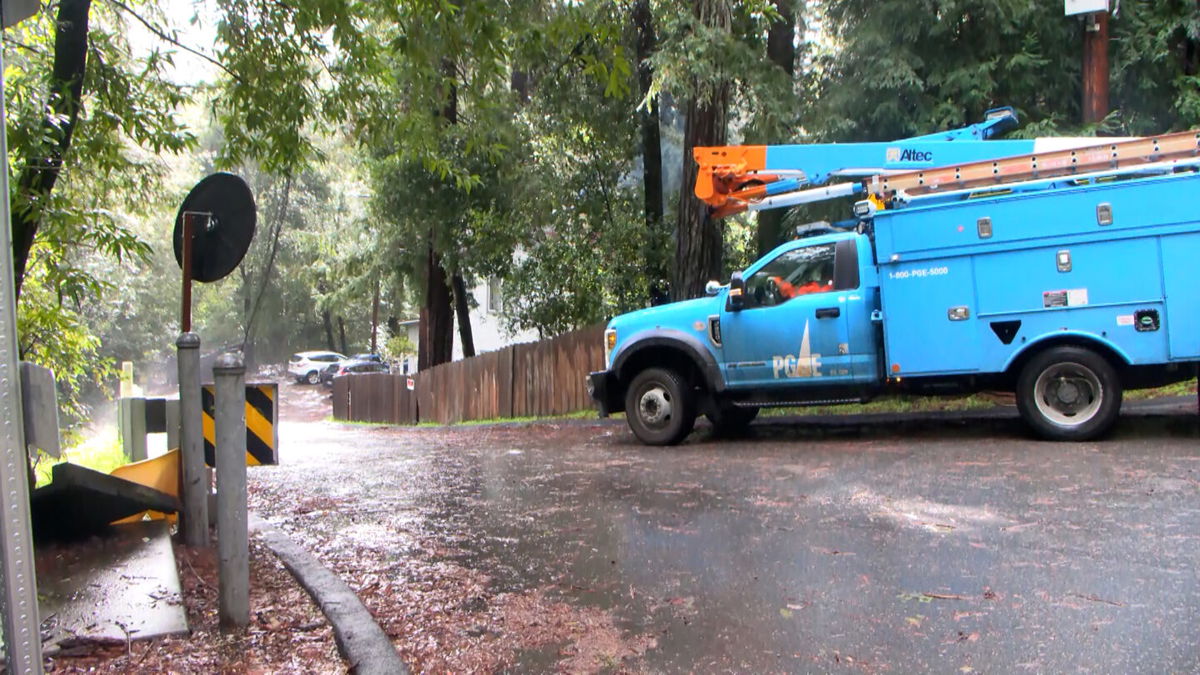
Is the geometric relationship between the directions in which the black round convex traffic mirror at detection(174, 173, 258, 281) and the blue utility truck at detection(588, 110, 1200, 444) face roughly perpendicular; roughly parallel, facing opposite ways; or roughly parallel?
roughly perpendicular

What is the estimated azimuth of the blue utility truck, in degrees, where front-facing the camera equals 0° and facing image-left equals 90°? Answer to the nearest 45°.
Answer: approximately 90°

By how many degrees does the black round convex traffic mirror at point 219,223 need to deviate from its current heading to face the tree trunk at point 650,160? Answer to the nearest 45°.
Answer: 0° — it already faces it

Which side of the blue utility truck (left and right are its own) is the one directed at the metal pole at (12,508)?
left

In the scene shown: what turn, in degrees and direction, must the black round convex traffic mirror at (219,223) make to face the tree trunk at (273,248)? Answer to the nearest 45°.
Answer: approximately 45° to its left

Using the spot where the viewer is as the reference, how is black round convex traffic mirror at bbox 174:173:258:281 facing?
facing away from the viewer and to the right of the viewer

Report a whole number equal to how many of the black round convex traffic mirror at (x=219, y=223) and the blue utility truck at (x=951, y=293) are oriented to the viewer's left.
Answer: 1

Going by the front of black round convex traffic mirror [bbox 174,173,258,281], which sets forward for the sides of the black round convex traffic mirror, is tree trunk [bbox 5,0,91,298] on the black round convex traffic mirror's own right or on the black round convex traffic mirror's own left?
on the black round convex traffic mirror's own left

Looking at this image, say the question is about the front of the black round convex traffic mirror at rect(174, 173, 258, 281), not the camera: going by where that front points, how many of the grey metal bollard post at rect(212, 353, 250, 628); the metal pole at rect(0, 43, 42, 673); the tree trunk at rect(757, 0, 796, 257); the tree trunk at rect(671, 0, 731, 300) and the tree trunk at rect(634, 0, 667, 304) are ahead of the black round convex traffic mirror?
3

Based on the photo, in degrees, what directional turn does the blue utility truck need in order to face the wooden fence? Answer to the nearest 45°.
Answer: approximately 45° to its right

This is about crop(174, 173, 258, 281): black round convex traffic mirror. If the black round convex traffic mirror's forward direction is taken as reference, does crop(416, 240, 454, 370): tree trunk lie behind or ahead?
ahead

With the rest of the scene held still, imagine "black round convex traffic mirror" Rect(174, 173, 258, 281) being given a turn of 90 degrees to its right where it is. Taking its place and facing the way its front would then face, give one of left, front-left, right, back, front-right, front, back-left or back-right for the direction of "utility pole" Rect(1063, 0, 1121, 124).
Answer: front-left
